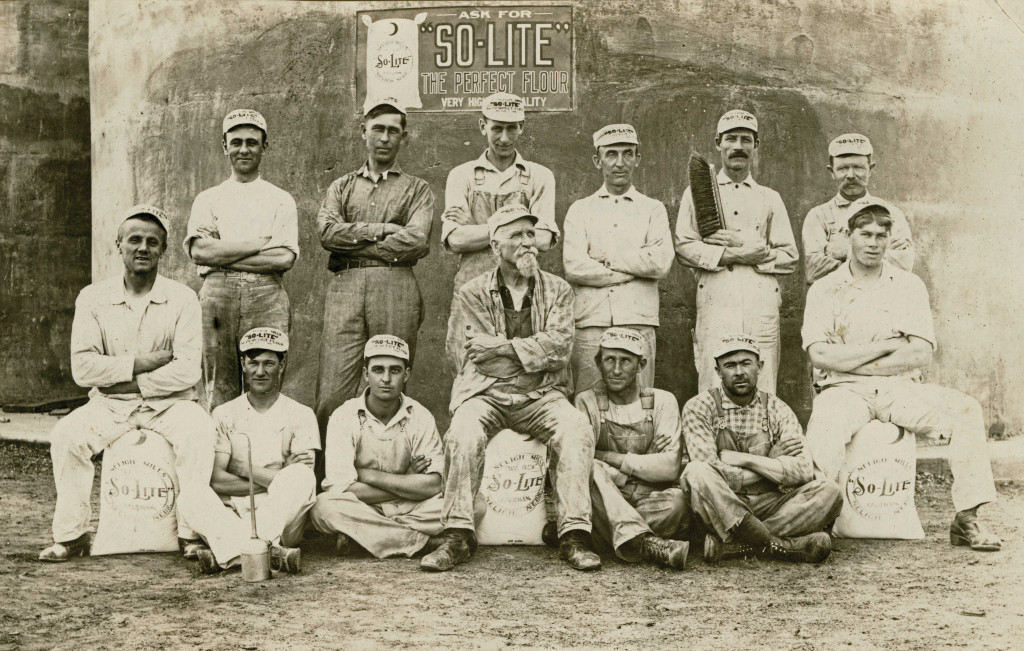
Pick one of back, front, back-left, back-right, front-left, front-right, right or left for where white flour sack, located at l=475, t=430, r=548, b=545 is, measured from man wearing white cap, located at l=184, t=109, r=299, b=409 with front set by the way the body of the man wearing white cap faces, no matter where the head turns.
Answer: front-left

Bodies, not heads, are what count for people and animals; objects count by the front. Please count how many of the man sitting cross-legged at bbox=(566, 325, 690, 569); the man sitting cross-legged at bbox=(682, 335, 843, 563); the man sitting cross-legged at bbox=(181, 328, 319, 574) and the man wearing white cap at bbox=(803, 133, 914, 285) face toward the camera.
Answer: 4

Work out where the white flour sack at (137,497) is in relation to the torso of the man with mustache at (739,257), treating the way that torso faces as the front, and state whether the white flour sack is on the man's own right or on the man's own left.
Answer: on the man's own right

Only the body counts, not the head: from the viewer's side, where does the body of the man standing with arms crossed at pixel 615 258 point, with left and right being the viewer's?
facing the viewer

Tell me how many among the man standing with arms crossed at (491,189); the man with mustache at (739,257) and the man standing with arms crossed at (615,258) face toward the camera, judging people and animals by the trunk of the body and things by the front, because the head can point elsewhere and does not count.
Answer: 3

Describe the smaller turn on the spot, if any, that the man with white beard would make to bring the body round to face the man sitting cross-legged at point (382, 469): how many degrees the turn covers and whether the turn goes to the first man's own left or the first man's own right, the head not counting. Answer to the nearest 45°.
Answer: approximately 90° to the first man's own right

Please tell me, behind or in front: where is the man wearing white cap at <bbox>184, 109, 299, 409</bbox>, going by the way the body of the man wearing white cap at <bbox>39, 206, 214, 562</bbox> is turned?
behind

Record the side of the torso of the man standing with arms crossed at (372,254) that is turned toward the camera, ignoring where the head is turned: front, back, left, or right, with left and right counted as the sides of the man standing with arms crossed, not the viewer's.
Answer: front

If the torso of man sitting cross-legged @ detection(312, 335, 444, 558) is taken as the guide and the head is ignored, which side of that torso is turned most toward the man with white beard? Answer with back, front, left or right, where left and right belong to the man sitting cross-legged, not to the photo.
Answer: left

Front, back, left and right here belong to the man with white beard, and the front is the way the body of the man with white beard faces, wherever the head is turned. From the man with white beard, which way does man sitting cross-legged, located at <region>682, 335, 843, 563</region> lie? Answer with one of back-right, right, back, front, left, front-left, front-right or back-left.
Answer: left
